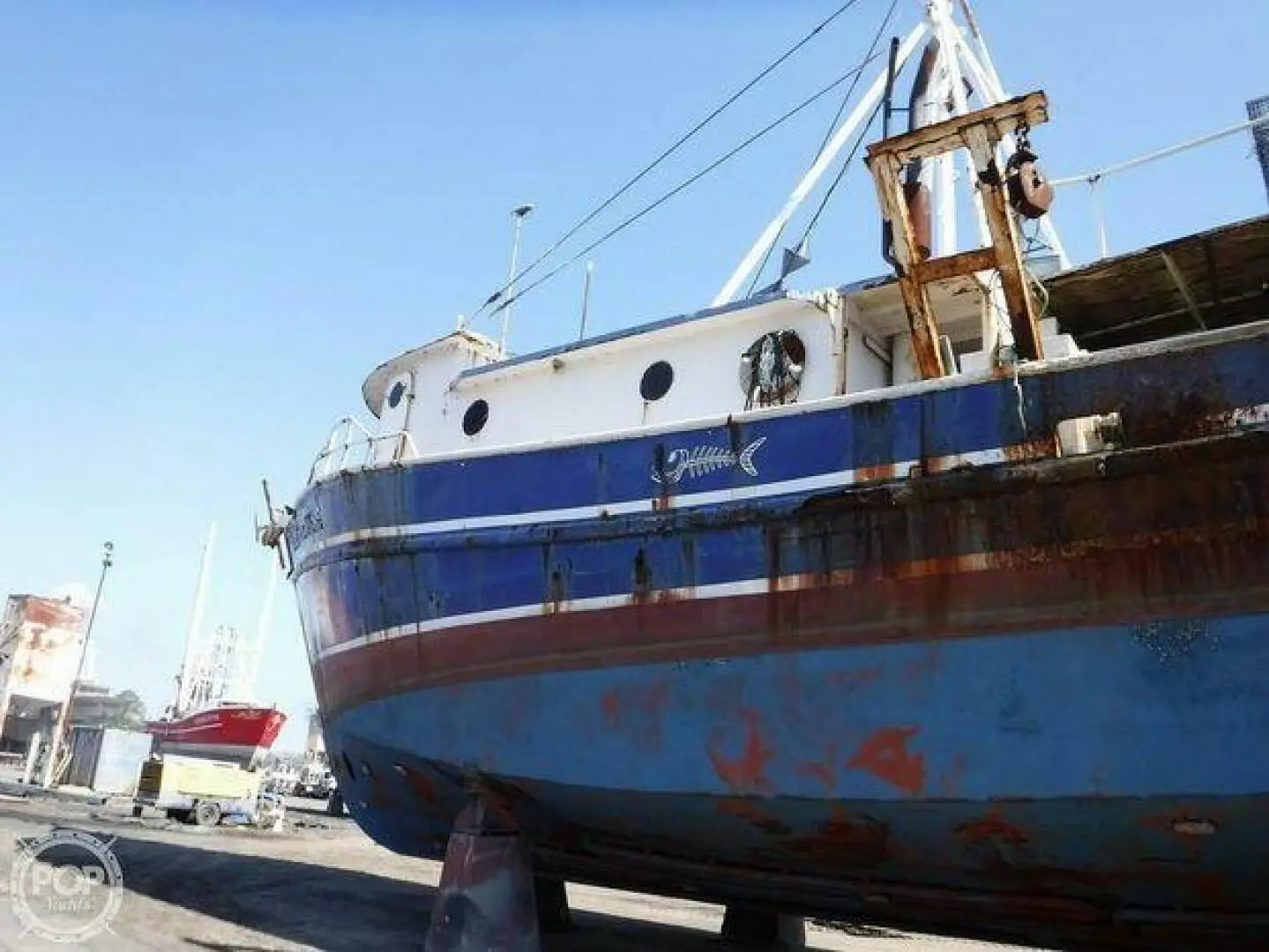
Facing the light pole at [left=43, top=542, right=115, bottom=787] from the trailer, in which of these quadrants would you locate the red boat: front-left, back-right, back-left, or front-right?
front-right

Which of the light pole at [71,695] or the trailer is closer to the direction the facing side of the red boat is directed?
the trailer

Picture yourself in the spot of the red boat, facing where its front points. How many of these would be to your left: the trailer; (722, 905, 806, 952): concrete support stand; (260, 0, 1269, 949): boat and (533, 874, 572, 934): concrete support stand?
0

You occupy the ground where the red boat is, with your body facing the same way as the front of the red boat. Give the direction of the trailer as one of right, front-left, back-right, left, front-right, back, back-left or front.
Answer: front-right

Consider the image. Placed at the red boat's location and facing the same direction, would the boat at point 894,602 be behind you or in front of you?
in front

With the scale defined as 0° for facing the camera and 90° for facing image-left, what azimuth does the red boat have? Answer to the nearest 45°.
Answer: approximately 315°

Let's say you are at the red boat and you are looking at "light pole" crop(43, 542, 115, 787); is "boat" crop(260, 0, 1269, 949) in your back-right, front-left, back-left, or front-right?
back-left

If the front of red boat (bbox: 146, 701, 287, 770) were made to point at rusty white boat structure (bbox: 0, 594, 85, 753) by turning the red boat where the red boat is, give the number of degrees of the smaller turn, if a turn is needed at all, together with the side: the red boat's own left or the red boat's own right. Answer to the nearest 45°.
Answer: approximately 180°

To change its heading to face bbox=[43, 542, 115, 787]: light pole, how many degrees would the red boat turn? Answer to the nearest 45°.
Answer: approximately 135° to its right

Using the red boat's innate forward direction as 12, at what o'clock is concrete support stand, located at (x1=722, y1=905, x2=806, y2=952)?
The concrete support stand is roughly at 1 o'clock from the red boat.

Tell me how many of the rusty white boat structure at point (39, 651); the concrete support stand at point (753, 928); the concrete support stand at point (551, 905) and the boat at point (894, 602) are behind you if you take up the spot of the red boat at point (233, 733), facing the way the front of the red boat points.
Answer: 1

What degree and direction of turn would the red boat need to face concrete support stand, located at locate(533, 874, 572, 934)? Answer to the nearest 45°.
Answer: approximately 45° to its right

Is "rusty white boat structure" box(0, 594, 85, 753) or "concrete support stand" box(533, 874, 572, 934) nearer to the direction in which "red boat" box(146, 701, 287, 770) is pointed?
the concrete support stand

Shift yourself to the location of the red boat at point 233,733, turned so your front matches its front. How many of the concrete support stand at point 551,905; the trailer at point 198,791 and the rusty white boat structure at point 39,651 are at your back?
1
